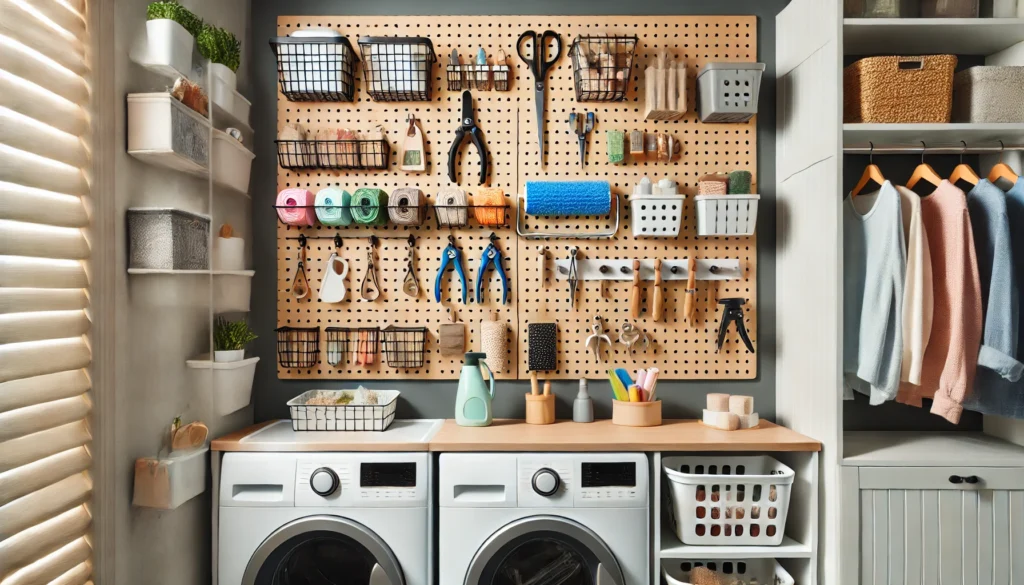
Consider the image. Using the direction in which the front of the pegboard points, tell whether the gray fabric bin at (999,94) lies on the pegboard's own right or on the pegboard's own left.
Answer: on the pegboard's own left

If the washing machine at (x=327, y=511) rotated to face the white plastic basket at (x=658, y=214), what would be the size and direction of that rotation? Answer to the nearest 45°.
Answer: approximately 90° to its left

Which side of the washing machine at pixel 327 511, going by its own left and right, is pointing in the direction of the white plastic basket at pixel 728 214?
left

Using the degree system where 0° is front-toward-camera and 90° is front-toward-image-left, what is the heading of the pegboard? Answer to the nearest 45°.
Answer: approximately 0°

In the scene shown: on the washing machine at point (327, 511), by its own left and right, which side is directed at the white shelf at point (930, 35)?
left
